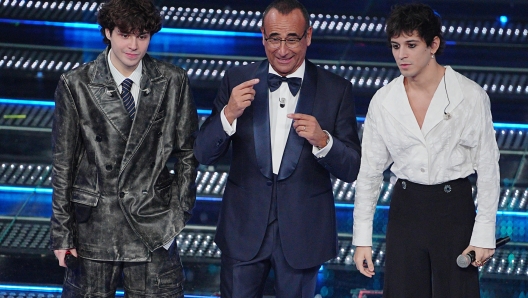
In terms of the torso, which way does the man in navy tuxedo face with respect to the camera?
toward the camera

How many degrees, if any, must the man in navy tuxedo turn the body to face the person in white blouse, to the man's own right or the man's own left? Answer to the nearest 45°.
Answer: approximately 90° to the man's own left

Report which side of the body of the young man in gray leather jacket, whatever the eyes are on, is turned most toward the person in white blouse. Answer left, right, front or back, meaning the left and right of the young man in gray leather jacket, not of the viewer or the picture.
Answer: left

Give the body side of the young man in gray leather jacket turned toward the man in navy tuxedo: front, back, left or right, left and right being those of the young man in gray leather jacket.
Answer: left

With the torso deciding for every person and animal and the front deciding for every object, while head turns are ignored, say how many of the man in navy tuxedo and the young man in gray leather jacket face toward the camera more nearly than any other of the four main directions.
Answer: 2

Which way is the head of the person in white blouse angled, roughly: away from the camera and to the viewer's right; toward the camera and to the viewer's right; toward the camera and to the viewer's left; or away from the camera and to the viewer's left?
toward the camera and to the viewer's left

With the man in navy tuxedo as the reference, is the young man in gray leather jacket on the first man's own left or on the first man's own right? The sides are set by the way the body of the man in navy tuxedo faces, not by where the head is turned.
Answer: on the first man's own right
